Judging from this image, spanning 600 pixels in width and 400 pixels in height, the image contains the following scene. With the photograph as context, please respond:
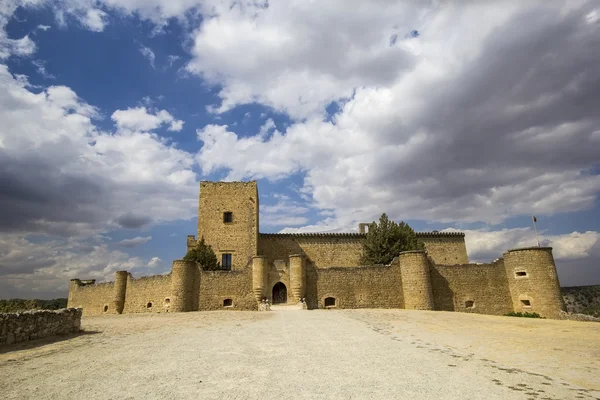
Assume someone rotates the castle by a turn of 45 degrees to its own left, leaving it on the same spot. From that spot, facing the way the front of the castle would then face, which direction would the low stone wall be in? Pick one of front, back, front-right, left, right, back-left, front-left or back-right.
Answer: right

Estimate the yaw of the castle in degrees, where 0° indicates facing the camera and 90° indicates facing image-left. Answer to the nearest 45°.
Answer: approximately 0°
